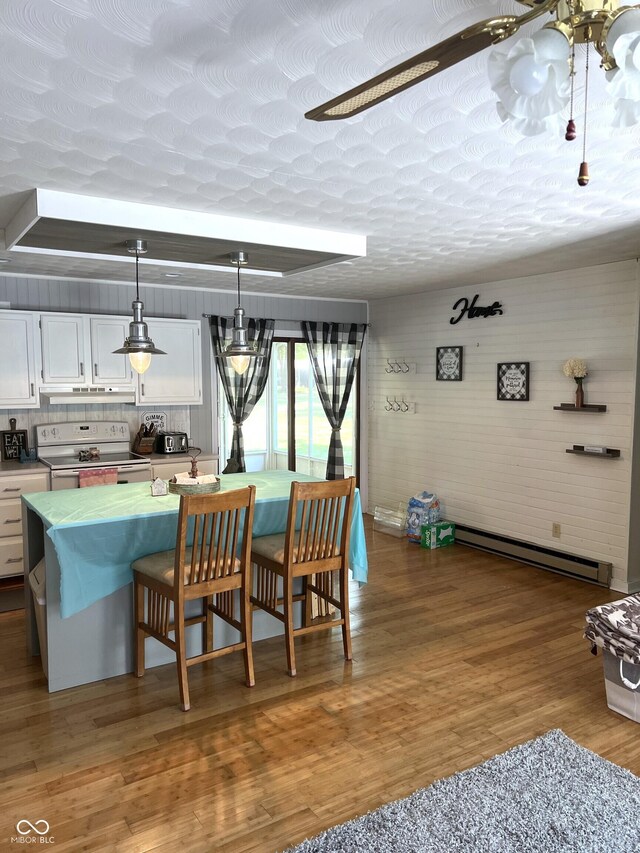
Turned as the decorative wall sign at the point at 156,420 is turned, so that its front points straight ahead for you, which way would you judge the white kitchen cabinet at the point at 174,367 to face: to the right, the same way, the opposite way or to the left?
the same way

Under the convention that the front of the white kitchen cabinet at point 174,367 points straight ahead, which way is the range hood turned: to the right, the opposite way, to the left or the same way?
the same way

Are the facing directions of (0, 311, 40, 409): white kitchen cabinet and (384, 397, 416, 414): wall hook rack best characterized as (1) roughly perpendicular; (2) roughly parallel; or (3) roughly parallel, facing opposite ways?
roughly perpendicular

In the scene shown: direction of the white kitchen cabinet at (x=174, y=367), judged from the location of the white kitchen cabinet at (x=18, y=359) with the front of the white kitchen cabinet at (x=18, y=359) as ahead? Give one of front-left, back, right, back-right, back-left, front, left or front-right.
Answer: left

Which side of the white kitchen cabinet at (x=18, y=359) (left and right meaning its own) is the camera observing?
front

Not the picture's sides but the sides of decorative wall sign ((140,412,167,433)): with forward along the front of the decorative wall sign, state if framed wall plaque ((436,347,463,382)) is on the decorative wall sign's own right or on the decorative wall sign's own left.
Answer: on the decorative wall sign's own left

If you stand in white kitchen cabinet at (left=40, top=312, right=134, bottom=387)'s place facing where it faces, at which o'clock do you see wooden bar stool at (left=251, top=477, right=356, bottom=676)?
The wooden bar stool is roughly at 11 o'clock from the white kitchen cabinet.

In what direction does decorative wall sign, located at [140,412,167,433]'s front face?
toward the camera

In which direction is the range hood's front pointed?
toward the camera

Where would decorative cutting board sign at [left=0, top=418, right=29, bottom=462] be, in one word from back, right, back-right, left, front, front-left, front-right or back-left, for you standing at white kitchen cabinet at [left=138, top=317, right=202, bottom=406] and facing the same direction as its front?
right

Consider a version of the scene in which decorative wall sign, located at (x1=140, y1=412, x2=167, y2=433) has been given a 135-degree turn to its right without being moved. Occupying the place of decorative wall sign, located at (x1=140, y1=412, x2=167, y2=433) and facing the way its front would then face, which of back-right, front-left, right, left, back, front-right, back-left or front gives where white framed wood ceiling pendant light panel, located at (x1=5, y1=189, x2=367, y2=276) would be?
back-left

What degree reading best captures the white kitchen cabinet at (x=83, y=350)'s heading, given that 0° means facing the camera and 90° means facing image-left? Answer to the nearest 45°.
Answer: approximately 0°

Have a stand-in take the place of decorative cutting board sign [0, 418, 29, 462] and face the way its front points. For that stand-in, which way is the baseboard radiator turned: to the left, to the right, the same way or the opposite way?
to the right

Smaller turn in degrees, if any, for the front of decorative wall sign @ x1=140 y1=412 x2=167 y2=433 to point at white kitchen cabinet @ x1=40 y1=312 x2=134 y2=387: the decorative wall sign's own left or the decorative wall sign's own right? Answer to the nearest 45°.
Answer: approximately 45° to the decorative wall sign's own right

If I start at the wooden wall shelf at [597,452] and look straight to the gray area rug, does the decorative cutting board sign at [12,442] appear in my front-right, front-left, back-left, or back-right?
front-right

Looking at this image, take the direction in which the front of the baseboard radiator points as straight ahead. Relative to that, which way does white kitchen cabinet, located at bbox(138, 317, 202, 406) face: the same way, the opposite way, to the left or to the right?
to the left

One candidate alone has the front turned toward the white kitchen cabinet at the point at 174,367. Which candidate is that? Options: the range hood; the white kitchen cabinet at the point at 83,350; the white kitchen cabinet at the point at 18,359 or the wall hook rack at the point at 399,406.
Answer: the wall hook rack

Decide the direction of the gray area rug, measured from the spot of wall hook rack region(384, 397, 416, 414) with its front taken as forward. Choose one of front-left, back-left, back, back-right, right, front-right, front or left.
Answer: front-left
